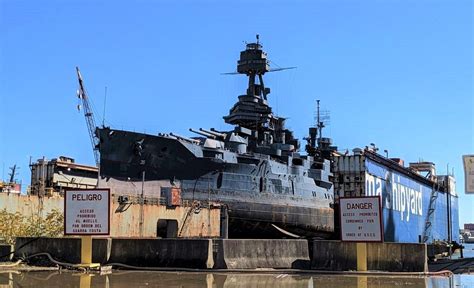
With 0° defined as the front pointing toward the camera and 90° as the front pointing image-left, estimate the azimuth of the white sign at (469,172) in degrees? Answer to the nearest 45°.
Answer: approximately 0°

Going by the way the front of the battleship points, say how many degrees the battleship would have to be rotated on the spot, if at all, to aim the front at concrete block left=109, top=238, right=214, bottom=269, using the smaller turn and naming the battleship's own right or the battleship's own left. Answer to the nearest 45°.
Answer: approximately 45° to the battleship's own left

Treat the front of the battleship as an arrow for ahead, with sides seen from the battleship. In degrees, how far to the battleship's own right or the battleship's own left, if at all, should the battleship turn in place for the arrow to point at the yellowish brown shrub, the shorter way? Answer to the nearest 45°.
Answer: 0° — it already faces it

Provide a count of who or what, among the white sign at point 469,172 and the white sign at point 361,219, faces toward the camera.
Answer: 2

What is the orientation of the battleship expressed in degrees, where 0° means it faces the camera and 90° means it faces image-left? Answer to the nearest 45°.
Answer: approximately 45°

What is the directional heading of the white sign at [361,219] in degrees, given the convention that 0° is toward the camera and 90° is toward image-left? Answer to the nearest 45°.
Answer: approximately 0°

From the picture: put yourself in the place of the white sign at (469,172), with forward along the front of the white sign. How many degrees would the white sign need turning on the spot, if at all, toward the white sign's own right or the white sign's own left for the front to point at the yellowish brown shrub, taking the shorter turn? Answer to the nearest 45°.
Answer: approximately 90° to the white sign's own right

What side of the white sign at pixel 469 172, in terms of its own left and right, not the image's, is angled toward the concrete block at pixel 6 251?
right

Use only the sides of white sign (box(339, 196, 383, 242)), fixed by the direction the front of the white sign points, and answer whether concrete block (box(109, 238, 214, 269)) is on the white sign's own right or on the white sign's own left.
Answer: on the white sign's own right

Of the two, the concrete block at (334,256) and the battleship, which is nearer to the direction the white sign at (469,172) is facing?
the concrete block
